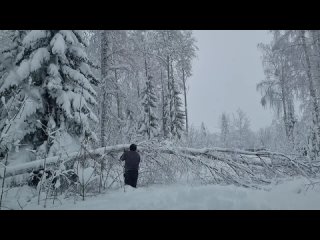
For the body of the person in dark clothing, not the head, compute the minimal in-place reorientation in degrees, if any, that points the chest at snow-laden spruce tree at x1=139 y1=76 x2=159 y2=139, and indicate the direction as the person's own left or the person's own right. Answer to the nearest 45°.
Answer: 0° — they already face it

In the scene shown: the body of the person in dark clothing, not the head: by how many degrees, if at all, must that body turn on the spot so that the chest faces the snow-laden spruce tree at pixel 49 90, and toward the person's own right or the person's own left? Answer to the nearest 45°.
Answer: approximately 90° to the person's own left

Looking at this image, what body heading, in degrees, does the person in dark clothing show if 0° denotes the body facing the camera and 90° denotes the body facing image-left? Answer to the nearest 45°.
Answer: approximately 180°

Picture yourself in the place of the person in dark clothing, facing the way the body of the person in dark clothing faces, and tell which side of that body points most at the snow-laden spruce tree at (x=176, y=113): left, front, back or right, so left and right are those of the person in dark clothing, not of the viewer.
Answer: front
